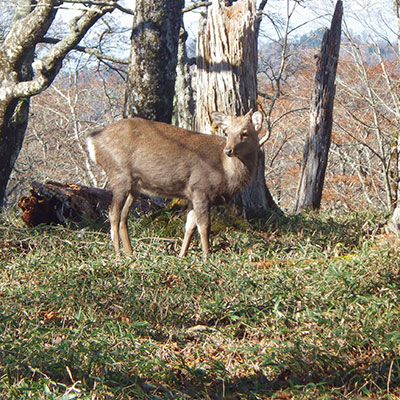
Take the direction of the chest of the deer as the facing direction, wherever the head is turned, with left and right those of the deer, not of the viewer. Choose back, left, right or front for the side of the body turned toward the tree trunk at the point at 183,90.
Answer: left

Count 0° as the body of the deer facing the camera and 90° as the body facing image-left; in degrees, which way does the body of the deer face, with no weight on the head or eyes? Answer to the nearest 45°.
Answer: approximately 270°

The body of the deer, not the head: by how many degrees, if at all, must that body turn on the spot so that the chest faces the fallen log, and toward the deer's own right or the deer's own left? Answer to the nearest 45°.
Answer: approximately 135° to the deer's own left

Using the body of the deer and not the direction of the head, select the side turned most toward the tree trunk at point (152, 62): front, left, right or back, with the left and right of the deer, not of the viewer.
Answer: left

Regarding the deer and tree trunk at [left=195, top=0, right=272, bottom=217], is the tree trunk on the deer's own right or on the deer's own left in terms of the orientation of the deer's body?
on the deer's own left

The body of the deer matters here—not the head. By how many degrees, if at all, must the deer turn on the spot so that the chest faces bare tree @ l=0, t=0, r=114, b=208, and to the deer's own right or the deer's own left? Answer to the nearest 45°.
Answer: approximately 135° to the deer's own left

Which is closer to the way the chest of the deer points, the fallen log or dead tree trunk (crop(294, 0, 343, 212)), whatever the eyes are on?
the dead tree trunk

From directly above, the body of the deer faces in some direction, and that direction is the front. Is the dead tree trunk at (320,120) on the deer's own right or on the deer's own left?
on the deer's own left
